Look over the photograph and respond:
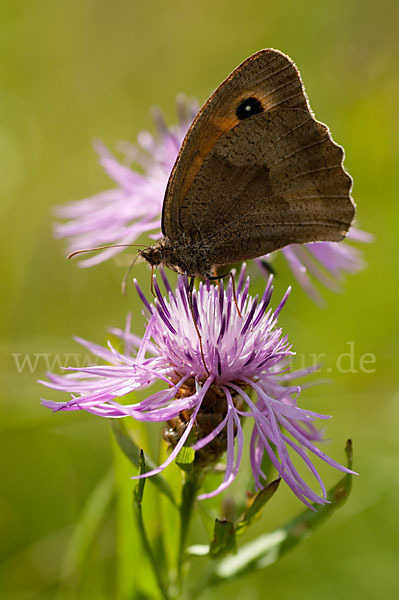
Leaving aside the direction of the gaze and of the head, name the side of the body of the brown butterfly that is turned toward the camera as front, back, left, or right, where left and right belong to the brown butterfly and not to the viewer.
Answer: left

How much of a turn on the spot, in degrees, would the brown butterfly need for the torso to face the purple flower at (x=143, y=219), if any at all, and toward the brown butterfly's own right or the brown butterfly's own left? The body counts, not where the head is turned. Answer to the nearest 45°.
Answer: approximately 45° to the brown butterfly's own right
